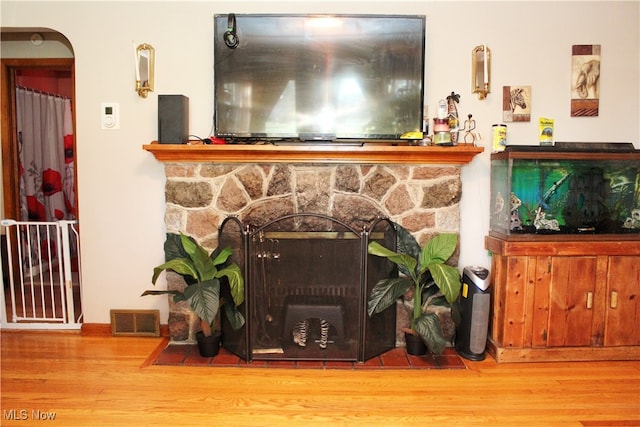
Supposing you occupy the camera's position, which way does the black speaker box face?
facing the viewer

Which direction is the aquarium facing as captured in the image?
toward the camera

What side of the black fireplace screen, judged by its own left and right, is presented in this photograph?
front

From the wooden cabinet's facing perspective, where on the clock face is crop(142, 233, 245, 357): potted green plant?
The potted green plant is roughly at 2 o'clock from the wooden cabinet.

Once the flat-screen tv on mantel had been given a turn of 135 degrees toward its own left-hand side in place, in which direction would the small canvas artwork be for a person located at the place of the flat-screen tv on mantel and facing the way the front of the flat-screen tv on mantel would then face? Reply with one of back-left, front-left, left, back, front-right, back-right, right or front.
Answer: front-right

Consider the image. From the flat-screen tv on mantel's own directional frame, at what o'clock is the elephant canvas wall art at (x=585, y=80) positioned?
The elephant canvas wall art is roughly at 9 o'clock from the flat-screen tv on mantel.
